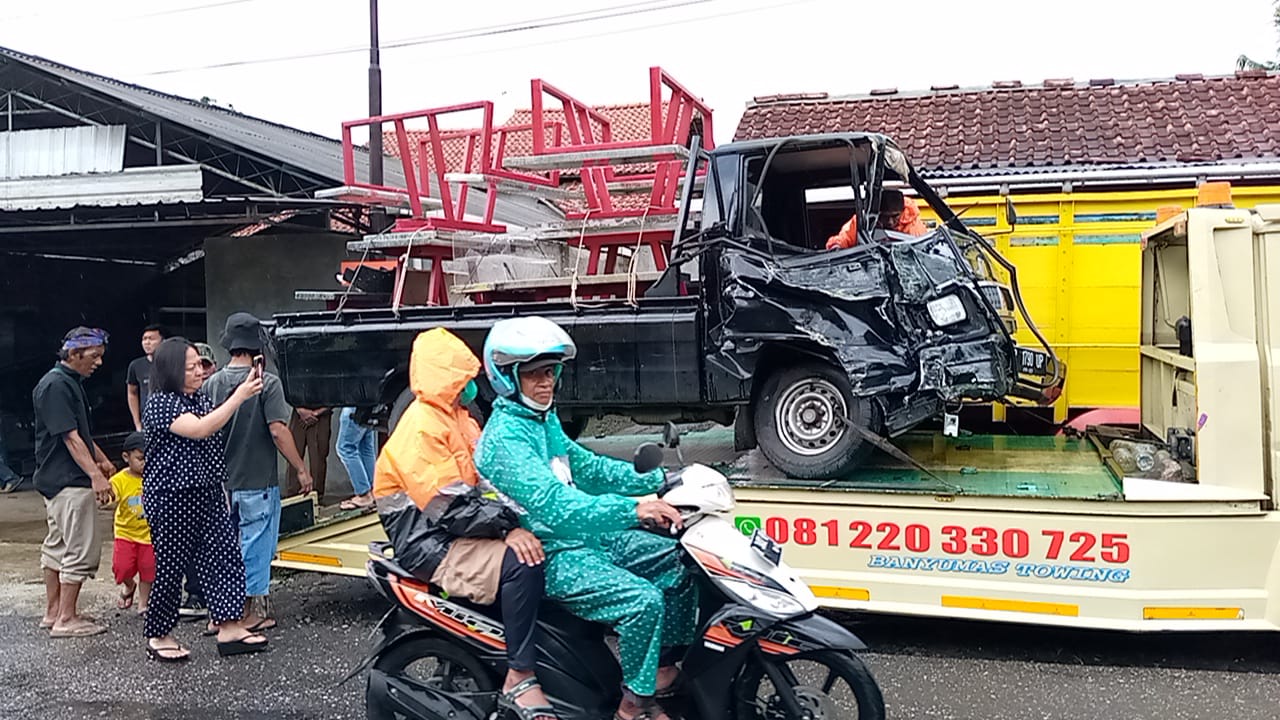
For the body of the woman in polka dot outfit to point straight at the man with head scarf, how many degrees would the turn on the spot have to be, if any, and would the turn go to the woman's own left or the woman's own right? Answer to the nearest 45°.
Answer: approximately 135° to the woman's own left

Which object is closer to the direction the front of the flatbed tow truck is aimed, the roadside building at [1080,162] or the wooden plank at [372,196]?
the roadside building

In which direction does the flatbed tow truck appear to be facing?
to the viewer's right

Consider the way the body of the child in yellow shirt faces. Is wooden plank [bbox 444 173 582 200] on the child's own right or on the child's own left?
on the child's own left

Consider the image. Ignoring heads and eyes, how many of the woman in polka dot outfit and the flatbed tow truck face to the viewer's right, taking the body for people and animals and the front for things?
2

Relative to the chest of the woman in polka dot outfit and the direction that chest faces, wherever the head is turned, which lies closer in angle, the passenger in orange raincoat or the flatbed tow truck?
the flatbed tow truck

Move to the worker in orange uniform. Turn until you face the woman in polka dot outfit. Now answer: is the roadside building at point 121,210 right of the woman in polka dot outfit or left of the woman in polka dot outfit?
right

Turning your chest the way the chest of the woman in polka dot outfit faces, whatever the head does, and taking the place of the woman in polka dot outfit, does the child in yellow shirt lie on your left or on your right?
on your left

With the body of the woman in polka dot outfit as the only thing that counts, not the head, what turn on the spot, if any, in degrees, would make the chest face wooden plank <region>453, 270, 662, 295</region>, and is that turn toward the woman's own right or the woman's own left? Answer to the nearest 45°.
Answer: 0° — they already face it

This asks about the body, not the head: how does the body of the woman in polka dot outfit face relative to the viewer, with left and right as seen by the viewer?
facing to the right of the viewer

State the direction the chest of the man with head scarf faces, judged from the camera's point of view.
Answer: to the viewer's right
